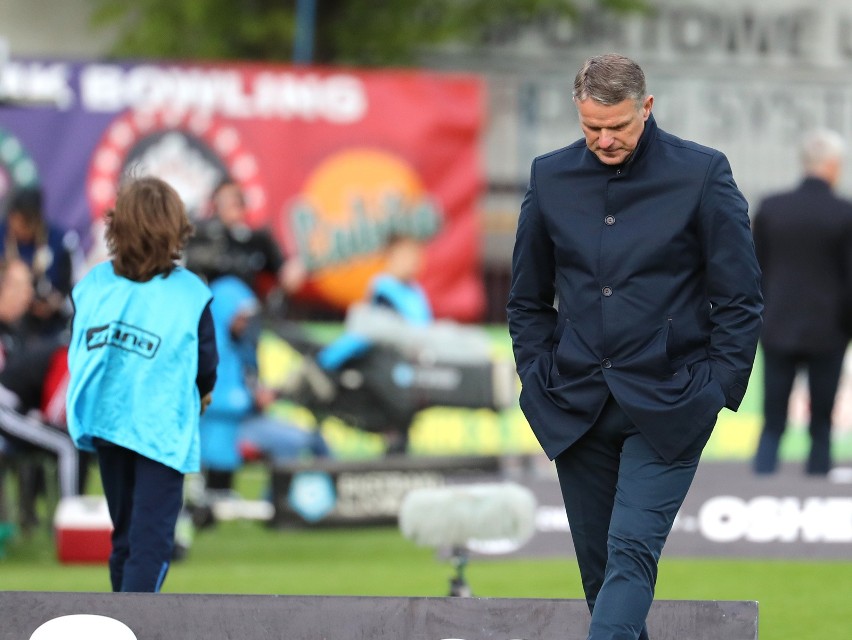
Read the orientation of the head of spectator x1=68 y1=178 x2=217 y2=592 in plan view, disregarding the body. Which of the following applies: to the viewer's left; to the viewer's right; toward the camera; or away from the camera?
away from the camera

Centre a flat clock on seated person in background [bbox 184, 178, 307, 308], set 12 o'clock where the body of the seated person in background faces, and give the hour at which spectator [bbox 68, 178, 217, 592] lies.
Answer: The spectator is roughly at 12 o'clock from the seated person in background.

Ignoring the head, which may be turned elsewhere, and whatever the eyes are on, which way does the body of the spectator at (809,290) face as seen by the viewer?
away from the camera

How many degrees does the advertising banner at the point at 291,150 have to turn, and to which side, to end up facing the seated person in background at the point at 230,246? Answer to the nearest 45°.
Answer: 0° — it already faces them

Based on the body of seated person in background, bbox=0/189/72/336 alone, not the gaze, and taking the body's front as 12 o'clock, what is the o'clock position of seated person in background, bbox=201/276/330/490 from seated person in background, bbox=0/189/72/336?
seated person in background, bbox=201/276/330/490 is roughly at 9 o'clock from seated person in background, bbox=0/189/72/336.

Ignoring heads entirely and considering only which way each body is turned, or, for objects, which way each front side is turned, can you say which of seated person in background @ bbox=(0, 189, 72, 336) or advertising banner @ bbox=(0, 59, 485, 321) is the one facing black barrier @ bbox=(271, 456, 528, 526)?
the advertising banner

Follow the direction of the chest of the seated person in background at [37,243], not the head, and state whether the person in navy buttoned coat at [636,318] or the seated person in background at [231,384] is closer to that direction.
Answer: the person in navy buttoned coat

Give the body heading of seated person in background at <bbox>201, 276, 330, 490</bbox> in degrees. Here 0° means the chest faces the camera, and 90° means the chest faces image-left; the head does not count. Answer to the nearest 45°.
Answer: approximately 270°

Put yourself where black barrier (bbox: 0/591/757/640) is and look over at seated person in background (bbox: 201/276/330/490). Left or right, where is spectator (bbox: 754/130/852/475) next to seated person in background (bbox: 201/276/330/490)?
right
